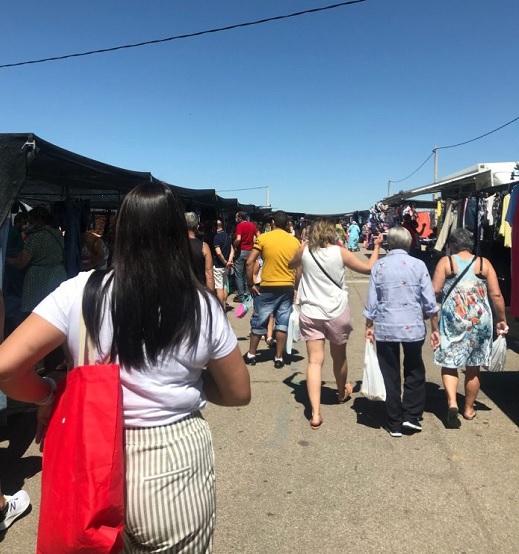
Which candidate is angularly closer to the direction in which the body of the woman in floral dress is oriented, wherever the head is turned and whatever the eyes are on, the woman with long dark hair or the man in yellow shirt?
the man in yellow shirt

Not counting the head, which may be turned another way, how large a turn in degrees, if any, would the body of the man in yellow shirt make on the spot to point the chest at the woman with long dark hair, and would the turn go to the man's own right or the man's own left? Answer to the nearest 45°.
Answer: approximately 180°

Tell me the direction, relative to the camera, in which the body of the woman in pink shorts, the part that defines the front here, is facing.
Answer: away from the camera

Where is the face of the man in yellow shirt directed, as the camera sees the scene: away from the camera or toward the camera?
away from the camera

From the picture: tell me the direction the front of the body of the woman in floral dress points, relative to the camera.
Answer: away from the camera

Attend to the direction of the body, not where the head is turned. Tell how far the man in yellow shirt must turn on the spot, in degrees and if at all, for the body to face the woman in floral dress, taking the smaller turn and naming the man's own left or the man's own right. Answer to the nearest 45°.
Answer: approximately 135° to the man's own right

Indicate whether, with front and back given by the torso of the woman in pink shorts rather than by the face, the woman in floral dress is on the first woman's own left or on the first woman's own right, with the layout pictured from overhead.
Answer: on the first woman's own right

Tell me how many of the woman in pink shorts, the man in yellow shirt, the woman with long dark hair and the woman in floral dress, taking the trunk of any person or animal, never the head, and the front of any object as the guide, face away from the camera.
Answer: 4

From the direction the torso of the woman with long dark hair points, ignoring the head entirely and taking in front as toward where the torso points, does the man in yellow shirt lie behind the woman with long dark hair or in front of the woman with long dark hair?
in front

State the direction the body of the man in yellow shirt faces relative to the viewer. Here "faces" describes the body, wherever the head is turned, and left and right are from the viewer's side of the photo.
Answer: facing away from the viewer

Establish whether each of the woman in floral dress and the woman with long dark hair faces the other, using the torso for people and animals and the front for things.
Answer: no

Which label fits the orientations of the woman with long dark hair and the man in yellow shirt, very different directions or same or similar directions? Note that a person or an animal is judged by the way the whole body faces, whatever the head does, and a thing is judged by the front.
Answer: same or similar directions

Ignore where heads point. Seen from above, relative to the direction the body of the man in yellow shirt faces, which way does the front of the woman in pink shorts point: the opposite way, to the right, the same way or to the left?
the same way

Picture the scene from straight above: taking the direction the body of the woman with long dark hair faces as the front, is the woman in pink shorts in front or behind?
in front

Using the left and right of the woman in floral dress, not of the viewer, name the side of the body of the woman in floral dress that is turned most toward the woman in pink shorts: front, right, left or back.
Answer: left

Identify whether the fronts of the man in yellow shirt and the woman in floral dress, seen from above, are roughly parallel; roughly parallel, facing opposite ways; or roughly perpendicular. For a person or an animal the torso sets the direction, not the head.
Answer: roughly parallel

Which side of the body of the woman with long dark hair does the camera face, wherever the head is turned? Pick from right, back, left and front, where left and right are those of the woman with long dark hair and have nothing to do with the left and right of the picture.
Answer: back
